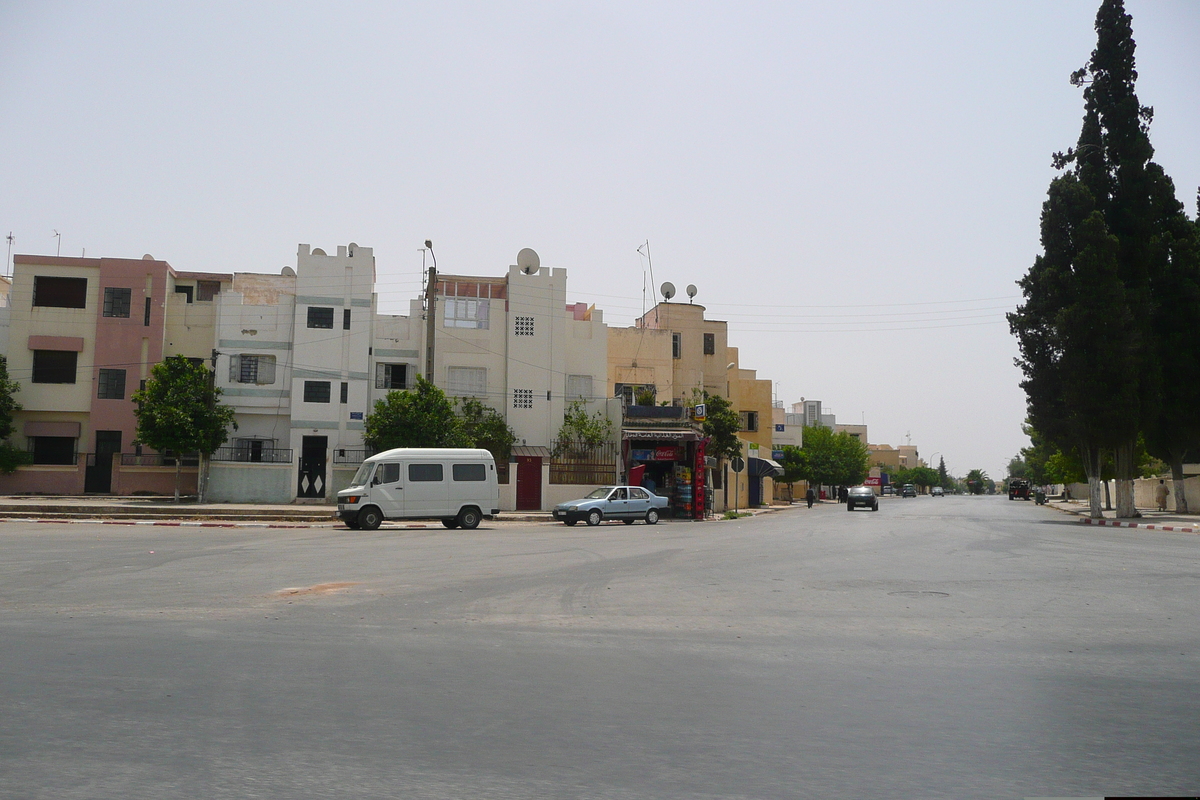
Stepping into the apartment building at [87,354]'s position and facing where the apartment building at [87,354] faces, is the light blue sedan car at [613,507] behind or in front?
in front

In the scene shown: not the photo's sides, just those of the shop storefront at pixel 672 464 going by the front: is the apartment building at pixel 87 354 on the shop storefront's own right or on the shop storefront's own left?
on the shop storefront's own right

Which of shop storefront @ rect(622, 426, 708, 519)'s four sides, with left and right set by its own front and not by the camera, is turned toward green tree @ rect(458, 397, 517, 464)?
right

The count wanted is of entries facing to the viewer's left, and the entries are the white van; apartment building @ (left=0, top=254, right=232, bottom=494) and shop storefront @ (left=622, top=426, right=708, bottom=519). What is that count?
1

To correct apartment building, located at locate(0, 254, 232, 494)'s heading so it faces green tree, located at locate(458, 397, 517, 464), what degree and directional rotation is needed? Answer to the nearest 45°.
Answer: approximately 45° to its left

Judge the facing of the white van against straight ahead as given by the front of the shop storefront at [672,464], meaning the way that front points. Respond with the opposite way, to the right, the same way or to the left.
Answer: to the right

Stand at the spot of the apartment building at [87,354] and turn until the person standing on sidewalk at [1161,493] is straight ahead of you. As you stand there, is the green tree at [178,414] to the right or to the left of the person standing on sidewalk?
right

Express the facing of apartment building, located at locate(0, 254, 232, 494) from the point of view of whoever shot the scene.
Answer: facing the viewer

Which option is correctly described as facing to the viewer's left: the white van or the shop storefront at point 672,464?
the white van

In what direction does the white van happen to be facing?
to the viewer's left

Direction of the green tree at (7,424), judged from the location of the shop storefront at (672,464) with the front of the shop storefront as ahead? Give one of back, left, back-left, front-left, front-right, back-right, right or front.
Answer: right

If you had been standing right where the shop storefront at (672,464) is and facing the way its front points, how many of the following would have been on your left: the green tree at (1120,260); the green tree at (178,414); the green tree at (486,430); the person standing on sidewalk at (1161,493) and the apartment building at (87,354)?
2

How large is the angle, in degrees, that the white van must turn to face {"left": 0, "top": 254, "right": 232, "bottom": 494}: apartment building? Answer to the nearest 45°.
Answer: approximately 45° to its right

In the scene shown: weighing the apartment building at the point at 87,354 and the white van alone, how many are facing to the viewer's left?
1

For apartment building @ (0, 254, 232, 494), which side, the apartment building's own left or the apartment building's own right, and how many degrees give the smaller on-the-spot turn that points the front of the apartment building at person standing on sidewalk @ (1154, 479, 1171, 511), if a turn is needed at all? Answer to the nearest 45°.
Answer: approximately 45° to the apartment building's own left
